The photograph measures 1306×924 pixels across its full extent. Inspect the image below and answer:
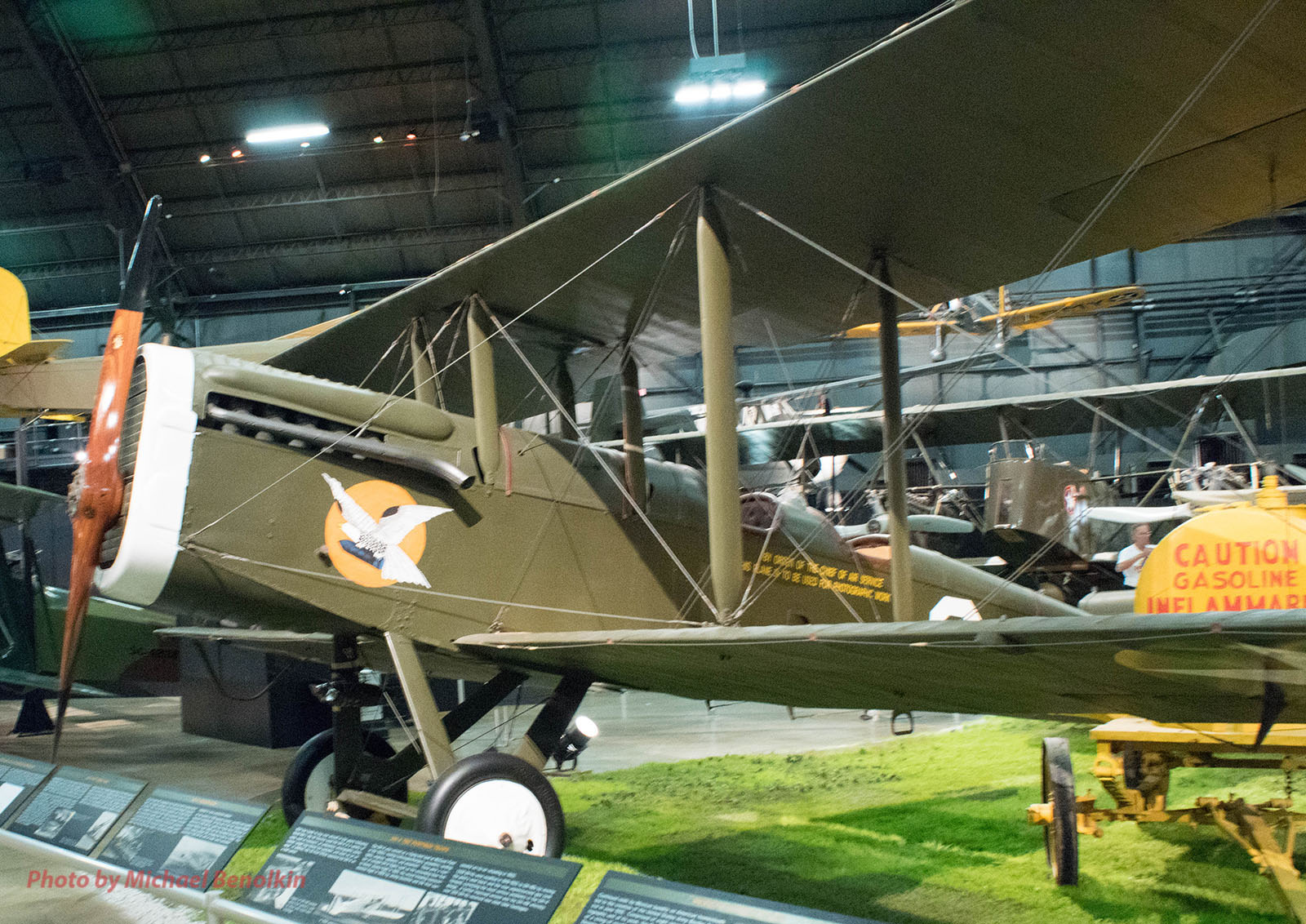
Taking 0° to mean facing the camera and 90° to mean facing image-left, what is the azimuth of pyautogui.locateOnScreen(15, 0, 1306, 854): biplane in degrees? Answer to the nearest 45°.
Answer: approximately 45°

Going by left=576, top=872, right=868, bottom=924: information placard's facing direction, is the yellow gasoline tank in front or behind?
behind

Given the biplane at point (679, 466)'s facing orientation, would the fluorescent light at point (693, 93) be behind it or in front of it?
behind

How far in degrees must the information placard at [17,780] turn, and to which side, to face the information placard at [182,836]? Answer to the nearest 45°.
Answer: approximately 45° to its left

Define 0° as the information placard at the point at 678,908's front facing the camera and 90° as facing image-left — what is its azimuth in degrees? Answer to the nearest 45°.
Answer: approximately 45°

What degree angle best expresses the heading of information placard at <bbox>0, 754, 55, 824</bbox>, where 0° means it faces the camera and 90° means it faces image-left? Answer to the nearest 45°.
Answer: approximately 45°

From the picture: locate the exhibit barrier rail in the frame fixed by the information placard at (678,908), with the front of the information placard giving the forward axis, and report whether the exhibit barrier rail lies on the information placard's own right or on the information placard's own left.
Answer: on the information placard's own right

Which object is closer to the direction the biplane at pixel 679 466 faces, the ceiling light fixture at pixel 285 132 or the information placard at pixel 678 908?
the information placard

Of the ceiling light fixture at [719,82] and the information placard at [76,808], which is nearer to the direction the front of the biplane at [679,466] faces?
the information placard

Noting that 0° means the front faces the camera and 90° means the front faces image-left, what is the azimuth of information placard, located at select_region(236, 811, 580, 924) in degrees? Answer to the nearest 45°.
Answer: approximately 45°

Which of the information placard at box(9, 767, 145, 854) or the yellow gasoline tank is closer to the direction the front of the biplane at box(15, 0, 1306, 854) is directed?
the information placard

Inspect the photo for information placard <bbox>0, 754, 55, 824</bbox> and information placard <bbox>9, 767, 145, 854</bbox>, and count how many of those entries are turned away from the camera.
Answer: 0
